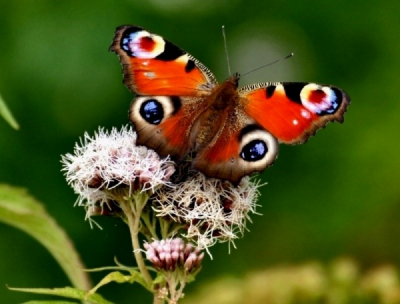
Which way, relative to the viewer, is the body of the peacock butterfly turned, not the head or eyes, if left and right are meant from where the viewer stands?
facing away from the viewer and to the right of the viewer
